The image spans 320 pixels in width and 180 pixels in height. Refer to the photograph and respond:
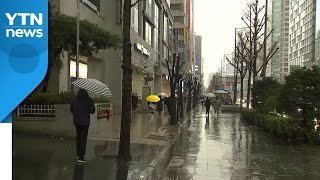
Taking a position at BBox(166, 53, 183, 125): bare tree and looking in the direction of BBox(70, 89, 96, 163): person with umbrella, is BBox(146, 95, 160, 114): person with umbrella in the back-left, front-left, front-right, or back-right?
back-right

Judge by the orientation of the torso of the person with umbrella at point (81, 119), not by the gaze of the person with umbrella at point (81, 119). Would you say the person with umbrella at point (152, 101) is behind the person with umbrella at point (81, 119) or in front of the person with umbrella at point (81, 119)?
in front

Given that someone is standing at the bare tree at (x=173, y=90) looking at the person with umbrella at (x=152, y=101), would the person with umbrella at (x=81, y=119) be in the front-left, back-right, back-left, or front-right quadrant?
back-left

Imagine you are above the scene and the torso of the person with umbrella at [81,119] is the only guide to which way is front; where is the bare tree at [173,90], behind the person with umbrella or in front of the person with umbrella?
in front

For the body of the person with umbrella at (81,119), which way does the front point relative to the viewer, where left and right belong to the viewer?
facing away from the viewer
